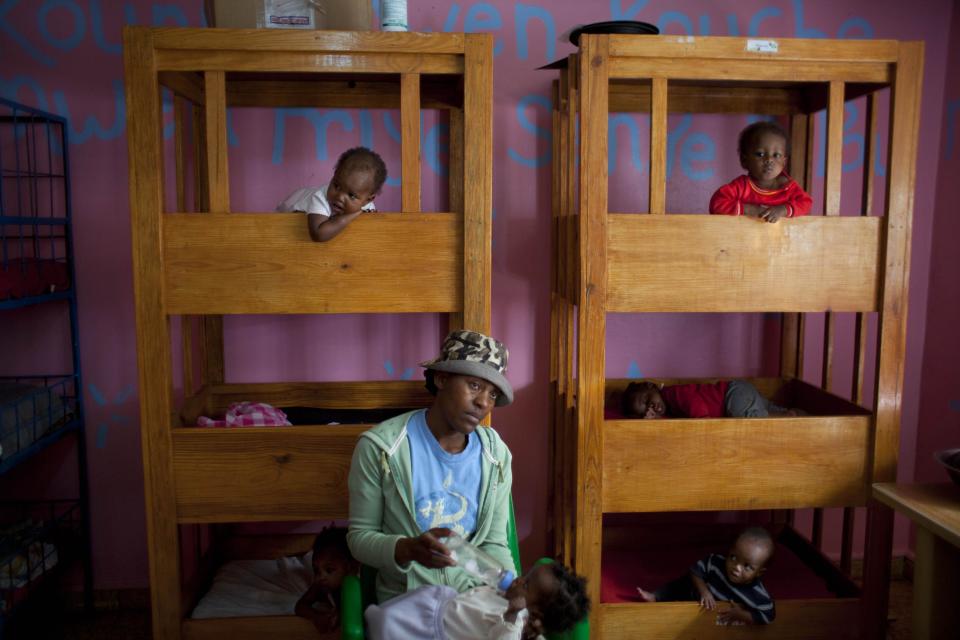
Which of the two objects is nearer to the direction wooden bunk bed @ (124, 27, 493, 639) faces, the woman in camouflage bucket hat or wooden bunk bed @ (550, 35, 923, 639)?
the woman in camouflage bucket hat

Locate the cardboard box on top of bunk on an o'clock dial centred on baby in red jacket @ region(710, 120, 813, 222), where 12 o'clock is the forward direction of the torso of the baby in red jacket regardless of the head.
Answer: The cardboard box on top of bunk is roughly at 2 o'clock from the baby in red jacket.

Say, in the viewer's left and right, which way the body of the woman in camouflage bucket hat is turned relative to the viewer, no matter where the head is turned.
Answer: facing the viewer and to the right of the viewer

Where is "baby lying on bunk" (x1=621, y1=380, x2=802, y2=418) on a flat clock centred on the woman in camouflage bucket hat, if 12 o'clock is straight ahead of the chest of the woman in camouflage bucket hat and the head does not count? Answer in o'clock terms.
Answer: The baby lying on bunk is roughly at 9 o'clock from the woman in camouflage bucket hat.

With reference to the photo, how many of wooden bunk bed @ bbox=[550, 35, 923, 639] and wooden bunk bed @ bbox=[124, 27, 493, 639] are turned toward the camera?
2

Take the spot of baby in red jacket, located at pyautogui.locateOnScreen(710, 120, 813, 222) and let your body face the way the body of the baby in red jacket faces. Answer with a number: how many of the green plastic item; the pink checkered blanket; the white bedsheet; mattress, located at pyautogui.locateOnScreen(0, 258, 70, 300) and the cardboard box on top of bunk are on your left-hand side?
0

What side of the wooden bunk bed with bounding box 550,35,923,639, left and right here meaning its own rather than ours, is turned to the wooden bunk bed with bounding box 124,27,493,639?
right

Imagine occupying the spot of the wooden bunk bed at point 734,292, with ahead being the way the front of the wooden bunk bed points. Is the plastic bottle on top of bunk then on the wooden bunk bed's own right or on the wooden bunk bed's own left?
on the wooden bunk bed's own right

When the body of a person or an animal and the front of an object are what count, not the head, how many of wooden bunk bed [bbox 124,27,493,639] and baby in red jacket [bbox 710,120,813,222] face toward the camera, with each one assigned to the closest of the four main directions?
2

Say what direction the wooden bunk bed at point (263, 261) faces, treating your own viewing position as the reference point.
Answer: facing the viewer

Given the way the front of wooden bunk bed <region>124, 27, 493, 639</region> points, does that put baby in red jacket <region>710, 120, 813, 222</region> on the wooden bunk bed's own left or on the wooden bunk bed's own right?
on the wooden bunk bed's own left

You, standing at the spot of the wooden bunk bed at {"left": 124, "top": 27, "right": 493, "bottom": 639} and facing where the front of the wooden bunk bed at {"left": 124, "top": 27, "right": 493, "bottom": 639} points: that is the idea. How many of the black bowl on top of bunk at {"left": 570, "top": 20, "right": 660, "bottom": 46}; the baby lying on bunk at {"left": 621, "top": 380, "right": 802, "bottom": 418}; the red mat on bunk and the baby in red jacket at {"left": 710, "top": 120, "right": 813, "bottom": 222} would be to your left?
4

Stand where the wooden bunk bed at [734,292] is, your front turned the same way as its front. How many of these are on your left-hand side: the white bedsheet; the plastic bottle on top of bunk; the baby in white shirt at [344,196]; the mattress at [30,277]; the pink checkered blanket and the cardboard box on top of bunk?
0

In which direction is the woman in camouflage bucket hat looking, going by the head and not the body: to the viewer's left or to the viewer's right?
to the viewer's right

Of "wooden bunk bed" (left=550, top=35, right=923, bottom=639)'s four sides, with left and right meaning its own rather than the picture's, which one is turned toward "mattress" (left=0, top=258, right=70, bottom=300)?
right

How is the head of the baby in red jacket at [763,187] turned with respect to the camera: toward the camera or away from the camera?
toward the camera

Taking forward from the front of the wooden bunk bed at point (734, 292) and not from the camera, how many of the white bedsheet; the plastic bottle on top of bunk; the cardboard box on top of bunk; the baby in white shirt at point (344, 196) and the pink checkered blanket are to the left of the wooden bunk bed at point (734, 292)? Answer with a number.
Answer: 0

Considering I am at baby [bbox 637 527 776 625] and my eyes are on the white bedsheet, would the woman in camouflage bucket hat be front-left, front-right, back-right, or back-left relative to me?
front-left
